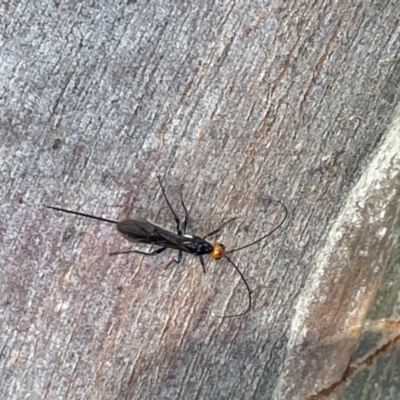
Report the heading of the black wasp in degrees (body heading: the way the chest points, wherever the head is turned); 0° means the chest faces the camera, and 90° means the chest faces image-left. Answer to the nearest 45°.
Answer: approximately 270°
